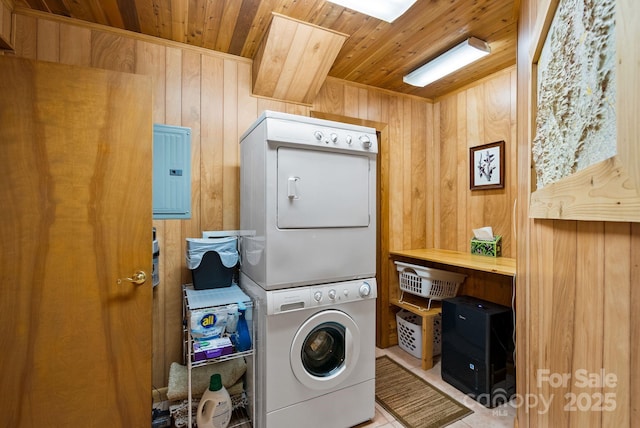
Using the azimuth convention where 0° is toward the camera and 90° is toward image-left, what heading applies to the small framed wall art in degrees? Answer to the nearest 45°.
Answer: approximately 45°

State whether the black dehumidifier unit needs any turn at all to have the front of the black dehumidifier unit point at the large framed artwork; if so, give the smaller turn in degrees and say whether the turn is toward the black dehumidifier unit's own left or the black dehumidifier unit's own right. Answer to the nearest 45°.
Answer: approximately 45° to the black dehumidifier unit's own left

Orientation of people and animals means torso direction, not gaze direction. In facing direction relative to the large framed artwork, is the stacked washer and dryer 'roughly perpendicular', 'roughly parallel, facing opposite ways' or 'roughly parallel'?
roughly perpendicular

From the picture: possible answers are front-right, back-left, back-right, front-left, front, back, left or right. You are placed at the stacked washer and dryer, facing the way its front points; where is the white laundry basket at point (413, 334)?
back-left

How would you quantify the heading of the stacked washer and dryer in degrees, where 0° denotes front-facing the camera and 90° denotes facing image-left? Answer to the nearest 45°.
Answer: approximately 0°
